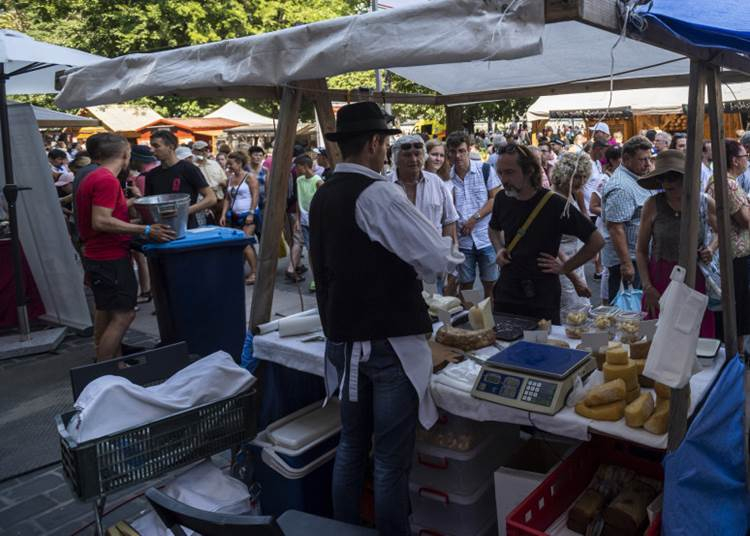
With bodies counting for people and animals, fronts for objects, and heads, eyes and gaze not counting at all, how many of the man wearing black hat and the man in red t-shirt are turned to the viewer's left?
0

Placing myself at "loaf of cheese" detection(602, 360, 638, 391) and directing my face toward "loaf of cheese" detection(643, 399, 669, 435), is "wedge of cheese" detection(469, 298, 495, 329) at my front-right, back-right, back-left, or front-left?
back-right

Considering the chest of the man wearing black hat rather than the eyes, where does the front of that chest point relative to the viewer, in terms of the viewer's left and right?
facing away from the viewer and to the right of the viewer

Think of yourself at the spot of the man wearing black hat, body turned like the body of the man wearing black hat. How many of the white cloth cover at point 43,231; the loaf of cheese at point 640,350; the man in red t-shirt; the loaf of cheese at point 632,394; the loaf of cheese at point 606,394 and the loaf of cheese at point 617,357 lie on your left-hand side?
2

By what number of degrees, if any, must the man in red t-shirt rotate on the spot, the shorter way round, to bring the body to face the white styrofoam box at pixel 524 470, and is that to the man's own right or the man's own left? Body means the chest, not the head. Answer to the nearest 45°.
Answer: approximately 90° to the man's own right

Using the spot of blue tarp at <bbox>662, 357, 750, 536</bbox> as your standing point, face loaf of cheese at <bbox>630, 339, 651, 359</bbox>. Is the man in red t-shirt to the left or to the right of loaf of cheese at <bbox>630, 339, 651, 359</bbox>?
left

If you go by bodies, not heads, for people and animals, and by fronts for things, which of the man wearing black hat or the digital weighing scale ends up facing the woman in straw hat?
the man wearing black hat

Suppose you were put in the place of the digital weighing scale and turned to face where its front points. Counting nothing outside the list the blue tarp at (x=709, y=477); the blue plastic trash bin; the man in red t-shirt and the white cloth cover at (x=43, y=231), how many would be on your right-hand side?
3

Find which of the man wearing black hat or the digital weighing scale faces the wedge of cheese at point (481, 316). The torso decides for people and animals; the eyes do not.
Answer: the man wearing black hat

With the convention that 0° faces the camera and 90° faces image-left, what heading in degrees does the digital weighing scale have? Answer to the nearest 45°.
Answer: approximately 45°

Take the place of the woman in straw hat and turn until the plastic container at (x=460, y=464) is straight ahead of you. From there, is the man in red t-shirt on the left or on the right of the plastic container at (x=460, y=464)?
right

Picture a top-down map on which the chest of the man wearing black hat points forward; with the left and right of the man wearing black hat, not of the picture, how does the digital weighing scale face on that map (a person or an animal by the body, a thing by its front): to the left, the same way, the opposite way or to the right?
the opposite way
